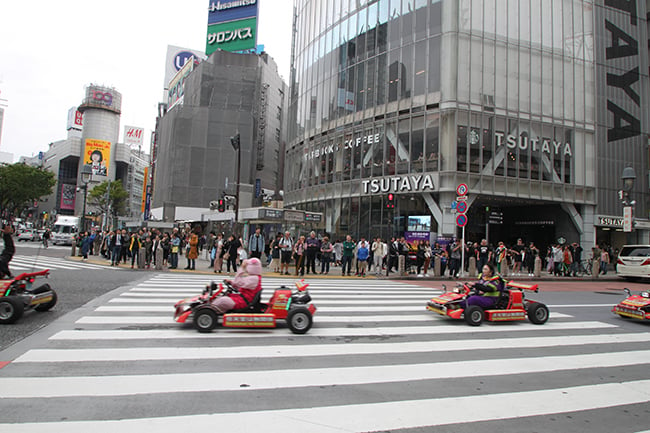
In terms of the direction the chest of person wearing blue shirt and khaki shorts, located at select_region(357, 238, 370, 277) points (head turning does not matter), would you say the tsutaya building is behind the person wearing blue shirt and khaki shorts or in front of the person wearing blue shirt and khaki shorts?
behind

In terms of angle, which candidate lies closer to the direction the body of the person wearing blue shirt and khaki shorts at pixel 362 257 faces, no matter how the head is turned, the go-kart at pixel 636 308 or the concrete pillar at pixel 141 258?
the go-kart

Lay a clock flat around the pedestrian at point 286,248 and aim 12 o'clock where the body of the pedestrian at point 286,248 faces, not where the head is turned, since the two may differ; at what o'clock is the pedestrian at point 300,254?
the pedestrian at point 300,254 is roughly at 9 o'clock from the pedestrian at point 286,248.

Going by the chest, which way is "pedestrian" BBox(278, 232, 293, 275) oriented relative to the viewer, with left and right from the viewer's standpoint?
facing the viewer

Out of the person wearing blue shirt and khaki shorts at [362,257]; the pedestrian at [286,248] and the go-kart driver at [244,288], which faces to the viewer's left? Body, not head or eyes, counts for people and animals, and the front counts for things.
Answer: the go-kart driver

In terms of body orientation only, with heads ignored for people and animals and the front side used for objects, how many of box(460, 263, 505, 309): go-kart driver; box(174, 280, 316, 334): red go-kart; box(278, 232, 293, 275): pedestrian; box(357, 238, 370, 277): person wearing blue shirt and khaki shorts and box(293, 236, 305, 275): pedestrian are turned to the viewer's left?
2

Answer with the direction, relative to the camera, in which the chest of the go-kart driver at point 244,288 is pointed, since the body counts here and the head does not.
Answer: to the viewer's left

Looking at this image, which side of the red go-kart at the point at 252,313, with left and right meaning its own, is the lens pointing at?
left

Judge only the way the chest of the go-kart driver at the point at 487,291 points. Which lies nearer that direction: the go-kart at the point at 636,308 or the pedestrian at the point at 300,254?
the pedestrian

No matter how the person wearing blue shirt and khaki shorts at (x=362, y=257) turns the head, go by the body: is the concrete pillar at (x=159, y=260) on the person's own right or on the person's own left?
on the person's own right

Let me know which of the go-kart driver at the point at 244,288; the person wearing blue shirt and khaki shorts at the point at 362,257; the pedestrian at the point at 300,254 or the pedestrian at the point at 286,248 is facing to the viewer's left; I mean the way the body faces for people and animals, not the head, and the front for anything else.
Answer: the go-kart driver

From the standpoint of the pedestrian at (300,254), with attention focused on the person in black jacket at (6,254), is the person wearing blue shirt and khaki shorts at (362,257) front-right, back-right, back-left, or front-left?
back-left

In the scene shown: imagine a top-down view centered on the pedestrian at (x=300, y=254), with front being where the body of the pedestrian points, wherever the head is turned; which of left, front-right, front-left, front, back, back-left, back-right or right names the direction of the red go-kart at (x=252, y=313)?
front

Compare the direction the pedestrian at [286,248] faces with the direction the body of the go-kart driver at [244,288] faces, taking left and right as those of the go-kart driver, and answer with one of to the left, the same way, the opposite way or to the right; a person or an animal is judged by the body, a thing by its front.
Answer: to the left

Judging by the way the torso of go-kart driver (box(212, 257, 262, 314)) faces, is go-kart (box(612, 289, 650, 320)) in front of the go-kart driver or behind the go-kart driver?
behind

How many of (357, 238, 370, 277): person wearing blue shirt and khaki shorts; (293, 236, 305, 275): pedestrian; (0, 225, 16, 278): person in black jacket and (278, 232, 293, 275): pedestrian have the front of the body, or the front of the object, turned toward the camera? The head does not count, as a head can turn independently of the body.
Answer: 3
